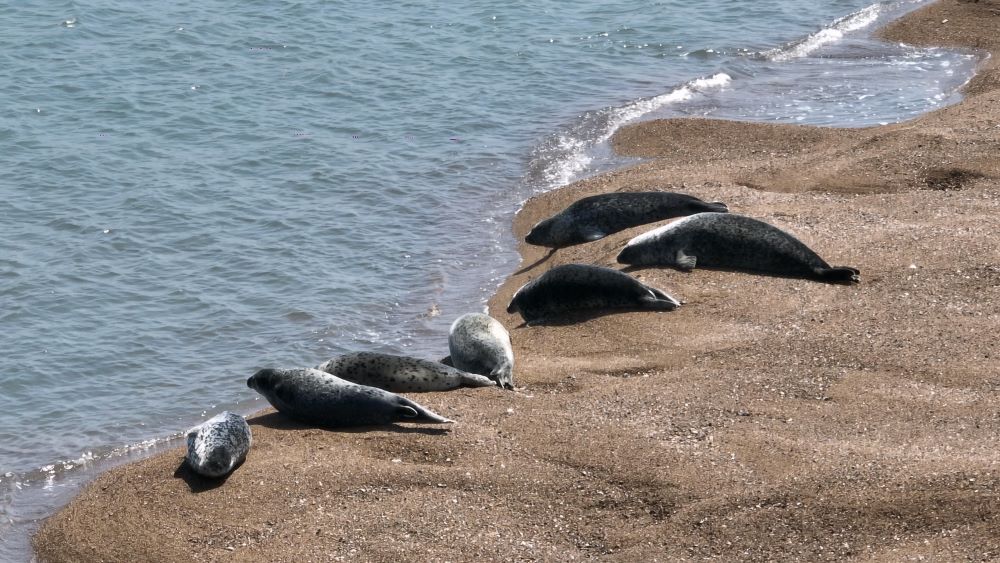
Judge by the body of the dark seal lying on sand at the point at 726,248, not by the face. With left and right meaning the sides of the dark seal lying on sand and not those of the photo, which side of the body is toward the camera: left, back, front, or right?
left

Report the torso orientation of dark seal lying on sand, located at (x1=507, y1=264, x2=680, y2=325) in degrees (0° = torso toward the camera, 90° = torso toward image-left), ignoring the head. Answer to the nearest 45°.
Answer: approximately 90°

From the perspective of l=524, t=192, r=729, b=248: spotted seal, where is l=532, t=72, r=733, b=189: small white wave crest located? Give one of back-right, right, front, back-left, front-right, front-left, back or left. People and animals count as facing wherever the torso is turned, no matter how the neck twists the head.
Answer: right

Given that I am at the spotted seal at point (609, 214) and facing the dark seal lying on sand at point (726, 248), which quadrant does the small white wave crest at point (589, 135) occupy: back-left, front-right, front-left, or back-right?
back-left

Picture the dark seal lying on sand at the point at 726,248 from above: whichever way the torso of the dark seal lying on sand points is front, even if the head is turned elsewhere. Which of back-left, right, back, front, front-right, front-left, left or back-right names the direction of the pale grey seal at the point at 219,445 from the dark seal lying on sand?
front-left

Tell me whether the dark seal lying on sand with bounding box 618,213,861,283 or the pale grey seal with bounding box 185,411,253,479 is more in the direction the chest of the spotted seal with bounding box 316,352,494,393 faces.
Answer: the pale grey seal

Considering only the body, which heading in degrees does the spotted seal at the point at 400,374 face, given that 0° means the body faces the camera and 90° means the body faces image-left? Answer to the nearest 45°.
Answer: approximately 90°

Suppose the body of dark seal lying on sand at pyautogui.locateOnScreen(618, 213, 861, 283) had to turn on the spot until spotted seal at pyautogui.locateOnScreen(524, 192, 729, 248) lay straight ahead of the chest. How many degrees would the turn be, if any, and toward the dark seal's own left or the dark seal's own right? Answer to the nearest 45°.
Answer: approximately 45° to the dark seal's own right

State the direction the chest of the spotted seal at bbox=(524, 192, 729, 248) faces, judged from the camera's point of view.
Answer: to the viewer's left

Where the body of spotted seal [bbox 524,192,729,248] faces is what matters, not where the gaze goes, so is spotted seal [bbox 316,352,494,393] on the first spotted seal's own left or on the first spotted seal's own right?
on the first spotted seal's own left

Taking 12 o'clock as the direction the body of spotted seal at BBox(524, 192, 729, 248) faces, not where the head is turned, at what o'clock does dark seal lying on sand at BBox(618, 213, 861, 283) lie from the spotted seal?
The dark seal lying on sand is roughly at 8 o'clock from the spotted seal.

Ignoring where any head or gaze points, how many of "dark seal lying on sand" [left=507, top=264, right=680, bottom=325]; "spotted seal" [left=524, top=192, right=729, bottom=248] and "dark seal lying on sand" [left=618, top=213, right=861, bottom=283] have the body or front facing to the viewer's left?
3

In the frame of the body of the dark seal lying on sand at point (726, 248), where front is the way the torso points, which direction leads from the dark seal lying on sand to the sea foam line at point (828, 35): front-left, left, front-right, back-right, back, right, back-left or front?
right
